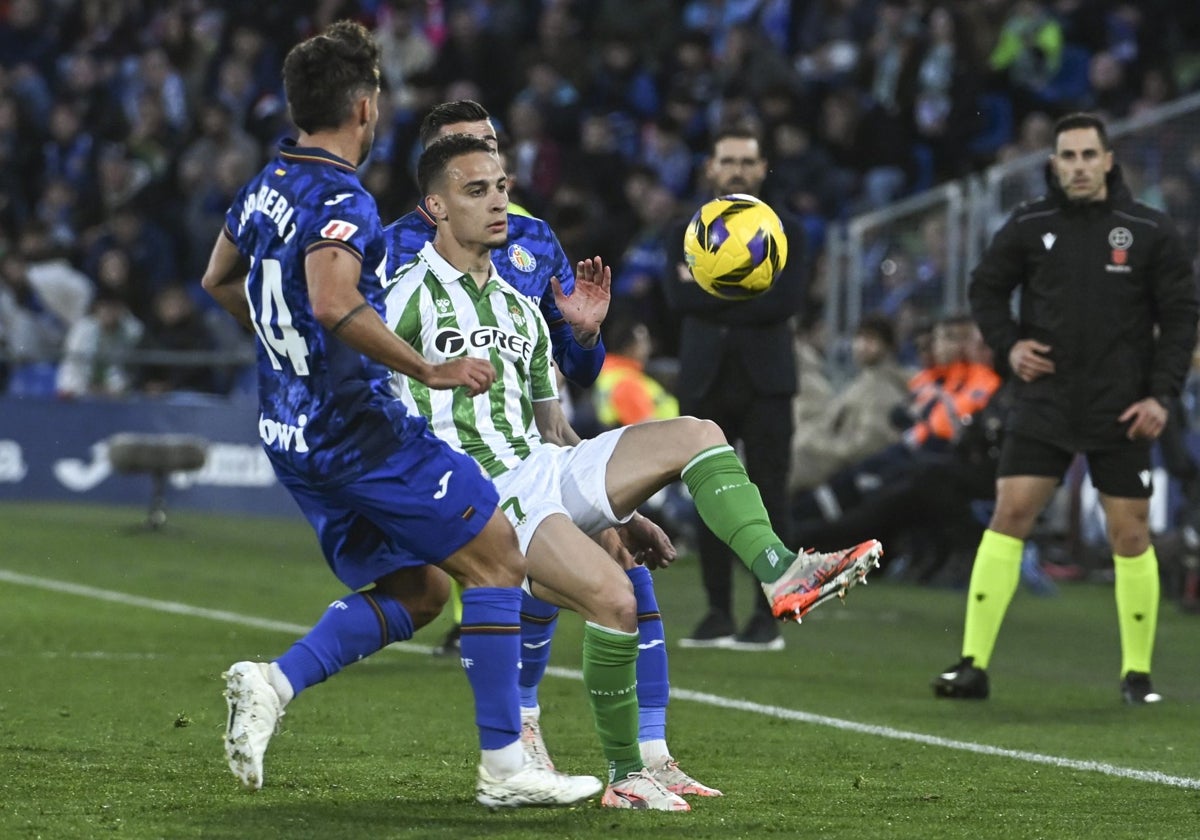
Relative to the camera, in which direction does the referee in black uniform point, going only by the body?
toward the camera

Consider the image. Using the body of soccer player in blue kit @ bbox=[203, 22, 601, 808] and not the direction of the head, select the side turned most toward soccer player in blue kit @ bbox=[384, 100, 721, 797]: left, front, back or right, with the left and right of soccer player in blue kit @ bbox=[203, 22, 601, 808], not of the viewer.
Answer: front

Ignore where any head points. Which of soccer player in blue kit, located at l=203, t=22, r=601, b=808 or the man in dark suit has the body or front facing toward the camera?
the man in dark suit

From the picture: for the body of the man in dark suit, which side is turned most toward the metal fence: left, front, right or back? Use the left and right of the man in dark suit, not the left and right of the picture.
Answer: back

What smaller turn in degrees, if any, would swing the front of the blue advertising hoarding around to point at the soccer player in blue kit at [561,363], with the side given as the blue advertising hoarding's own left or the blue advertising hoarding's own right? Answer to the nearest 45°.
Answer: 0° — it already faces them

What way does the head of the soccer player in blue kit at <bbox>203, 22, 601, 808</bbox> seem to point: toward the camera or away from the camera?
away from the camera

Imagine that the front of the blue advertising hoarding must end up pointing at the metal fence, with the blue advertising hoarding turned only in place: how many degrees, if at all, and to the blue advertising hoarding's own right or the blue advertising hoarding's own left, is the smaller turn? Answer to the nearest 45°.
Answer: approximately 45° to the blue advertising hoarding's own left

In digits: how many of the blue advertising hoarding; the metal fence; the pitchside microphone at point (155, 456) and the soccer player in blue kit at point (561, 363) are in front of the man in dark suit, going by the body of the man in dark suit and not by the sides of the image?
1

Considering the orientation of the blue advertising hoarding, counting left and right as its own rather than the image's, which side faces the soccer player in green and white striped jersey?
front

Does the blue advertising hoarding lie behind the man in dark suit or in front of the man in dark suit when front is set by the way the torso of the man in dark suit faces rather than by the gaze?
behind

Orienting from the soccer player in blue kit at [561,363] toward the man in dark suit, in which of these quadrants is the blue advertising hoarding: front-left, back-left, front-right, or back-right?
front-left

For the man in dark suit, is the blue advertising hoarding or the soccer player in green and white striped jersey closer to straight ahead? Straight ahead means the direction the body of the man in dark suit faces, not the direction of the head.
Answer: the soccer player in green and white striped jersey

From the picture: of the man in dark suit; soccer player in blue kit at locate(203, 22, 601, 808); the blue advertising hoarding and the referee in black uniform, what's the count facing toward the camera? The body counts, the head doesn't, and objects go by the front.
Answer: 3

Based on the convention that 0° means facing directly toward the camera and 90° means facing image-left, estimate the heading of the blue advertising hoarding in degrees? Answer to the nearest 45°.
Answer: approximately 0°

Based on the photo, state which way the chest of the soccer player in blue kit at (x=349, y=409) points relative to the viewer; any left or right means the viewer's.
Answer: facing away from the viewer and to the right of the viewer

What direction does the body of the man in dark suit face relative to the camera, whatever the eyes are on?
toward the camera

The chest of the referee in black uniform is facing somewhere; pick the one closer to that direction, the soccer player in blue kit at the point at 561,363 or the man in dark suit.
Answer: the soccer player in blue kit
